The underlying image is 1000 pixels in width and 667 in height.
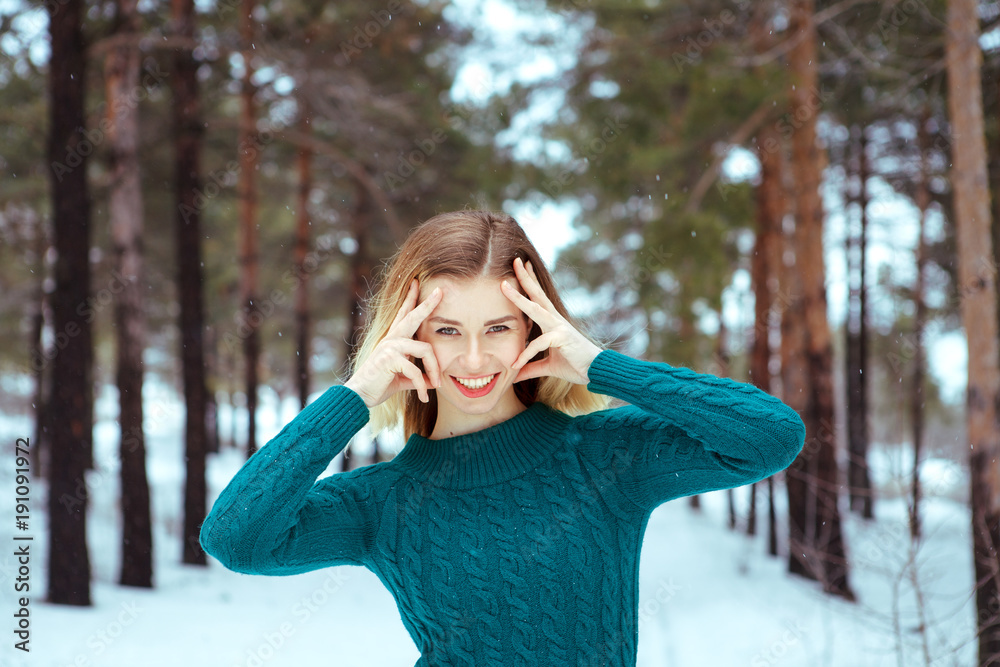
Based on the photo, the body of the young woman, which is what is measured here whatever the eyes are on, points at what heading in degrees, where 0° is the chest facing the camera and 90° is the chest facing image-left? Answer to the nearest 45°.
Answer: approximately 0°
